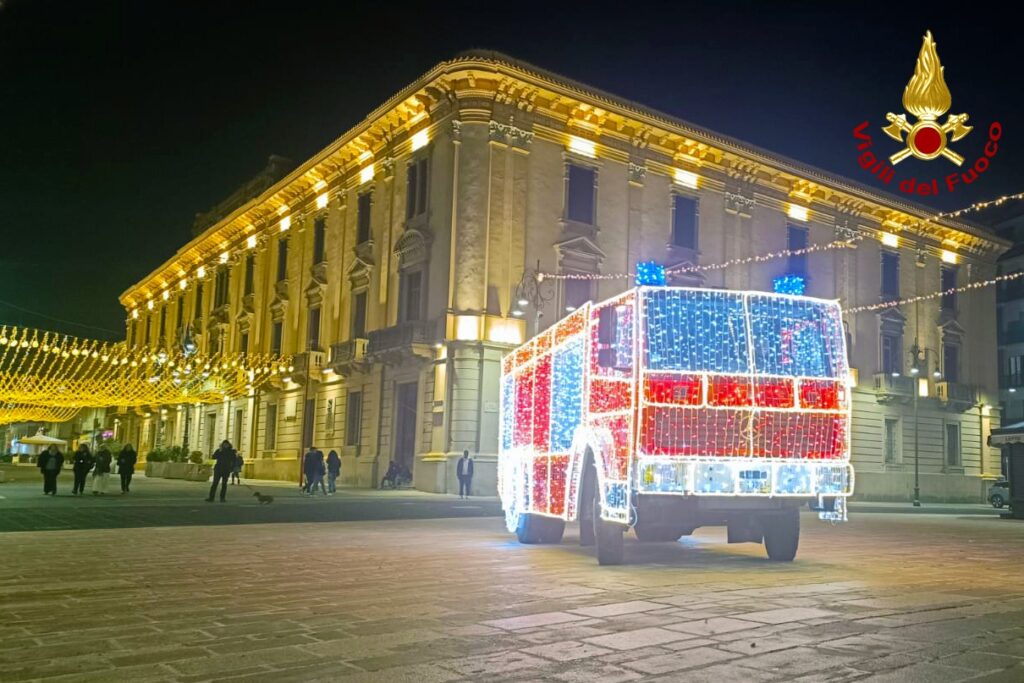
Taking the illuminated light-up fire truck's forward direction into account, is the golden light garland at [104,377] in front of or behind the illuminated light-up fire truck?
behind

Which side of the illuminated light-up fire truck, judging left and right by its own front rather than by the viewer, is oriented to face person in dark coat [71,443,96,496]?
back

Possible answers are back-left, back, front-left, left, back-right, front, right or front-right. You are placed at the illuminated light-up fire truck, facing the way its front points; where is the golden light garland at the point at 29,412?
back

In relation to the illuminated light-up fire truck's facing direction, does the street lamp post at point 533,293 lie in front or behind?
behind

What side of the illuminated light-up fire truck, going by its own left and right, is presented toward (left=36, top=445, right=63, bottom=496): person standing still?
back

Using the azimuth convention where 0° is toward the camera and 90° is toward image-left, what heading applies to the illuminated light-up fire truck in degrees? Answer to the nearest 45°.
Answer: approximately 315°

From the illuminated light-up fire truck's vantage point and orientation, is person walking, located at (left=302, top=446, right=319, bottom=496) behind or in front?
behind

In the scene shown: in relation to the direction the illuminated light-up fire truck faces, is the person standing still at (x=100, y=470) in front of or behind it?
behind

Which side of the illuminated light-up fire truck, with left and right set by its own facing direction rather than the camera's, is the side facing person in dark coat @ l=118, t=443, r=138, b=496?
back

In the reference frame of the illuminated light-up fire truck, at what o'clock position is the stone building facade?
The stone building facade is roughly at 7 o'clock from the illuminated light-up fire truck.
